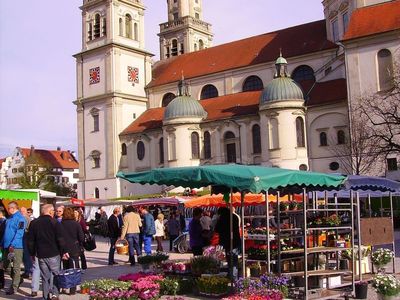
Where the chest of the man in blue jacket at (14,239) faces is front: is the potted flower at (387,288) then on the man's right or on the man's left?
on the man's left

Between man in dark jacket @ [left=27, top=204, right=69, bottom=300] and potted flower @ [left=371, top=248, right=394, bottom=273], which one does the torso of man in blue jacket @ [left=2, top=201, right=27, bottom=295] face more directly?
the man in dark jacket

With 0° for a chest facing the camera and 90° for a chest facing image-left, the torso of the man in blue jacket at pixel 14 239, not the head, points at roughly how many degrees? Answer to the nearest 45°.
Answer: approximately 45°

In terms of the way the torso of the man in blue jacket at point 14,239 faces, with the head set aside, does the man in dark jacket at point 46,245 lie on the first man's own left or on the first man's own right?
on the first man's own left

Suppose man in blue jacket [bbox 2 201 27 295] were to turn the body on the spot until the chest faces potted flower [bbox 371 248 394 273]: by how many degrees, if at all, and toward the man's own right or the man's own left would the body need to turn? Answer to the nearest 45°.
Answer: approximately 135° to the man's own left

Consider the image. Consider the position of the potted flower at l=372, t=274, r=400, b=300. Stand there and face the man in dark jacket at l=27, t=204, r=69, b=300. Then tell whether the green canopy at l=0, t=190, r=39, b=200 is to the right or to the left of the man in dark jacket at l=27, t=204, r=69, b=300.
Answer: right

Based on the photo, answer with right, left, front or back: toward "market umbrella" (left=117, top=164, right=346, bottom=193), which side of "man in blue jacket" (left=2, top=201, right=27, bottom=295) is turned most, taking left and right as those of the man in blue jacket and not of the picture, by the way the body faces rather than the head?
left
